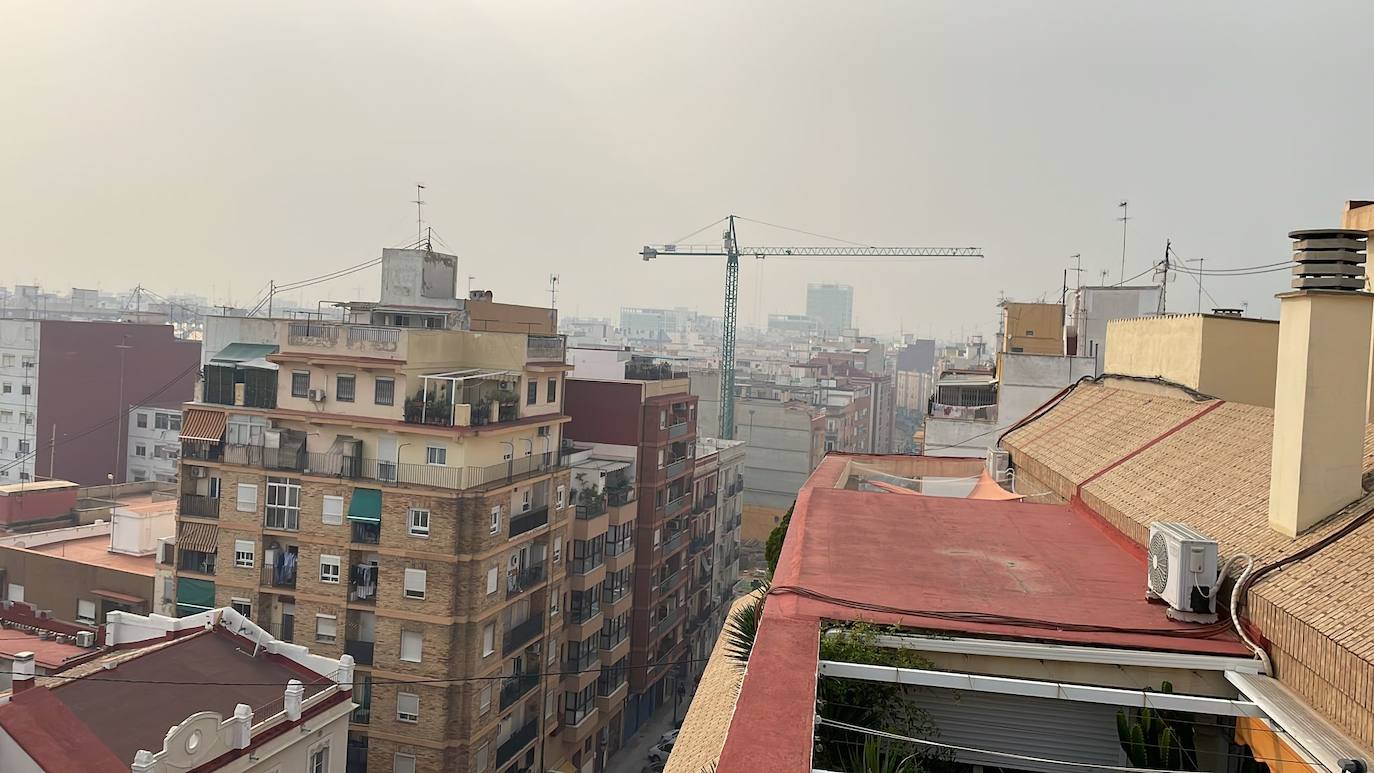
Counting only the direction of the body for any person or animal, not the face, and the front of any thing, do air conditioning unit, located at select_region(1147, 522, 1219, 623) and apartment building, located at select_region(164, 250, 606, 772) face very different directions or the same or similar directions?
very different directions

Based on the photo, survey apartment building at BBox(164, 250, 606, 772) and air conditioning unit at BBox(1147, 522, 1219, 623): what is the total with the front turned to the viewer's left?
1

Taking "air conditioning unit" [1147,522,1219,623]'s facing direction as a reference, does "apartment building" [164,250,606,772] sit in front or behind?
in front

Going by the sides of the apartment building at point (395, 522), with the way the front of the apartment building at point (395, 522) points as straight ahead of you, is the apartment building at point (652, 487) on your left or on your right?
on your left

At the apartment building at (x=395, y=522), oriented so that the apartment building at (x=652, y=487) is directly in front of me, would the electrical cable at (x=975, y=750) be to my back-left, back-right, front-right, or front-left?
back-right

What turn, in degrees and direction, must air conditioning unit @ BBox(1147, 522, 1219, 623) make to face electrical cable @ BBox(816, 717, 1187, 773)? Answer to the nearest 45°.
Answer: approximately 45° to its left

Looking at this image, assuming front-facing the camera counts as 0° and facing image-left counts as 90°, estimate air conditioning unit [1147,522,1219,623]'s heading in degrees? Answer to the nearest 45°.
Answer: approximately 90°

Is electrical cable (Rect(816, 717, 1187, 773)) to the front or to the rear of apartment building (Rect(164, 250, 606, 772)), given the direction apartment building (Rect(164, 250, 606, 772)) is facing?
to the front

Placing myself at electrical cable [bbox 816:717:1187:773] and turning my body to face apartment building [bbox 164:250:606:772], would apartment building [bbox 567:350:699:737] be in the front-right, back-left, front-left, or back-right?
front-right

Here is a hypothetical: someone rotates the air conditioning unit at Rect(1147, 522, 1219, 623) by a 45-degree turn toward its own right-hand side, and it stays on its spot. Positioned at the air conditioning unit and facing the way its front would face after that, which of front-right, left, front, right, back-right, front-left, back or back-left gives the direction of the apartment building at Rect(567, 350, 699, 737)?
front

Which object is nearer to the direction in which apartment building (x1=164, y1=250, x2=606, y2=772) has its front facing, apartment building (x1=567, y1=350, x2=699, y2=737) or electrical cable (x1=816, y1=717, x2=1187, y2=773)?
the electrical cable
